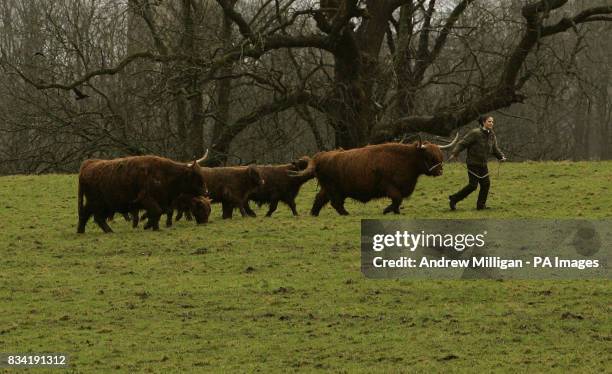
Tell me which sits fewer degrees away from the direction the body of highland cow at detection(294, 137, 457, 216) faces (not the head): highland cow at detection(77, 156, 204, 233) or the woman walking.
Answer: the woman walking

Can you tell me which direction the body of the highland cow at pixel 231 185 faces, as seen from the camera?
to the viewer's right

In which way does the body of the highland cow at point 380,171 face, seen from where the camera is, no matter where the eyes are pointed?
to the viewer's right

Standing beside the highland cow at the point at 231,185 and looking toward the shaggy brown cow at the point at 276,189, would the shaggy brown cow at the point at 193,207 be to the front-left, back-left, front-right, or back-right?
back-right

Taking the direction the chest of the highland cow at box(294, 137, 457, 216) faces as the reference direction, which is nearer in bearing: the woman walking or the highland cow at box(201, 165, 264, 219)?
the woman walking

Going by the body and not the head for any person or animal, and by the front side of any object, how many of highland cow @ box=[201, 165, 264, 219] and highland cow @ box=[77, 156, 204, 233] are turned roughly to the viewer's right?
2

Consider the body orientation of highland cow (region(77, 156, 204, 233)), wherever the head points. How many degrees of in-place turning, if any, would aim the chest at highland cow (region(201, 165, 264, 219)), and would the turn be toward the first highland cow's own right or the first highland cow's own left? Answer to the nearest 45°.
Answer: approximately 45° to the first highland cow's own left

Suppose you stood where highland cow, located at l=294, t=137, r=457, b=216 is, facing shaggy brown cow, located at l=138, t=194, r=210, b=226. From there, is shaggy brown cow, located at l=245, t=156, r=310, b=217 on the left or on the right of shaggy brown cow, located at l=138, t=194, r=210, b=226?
right

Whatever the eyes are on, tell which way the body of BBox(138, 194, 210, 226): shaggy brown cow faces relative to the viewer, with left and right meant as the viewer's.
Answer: facing to the right of the viewer

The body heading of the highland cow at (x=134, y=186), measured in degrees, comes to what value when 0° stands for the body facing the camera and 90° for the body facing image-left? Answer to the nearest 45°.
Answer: approximately 270°

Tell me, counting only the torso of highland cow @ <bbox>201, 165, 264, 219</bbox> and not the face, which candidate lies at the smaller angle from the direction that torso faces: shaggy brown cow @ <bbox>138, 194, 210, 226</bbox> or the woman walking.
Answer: the woman walking

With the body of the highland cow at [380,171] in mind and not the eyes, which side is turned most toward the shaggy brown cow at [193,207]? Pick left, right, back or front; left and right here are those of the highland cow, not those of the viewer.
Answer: back
